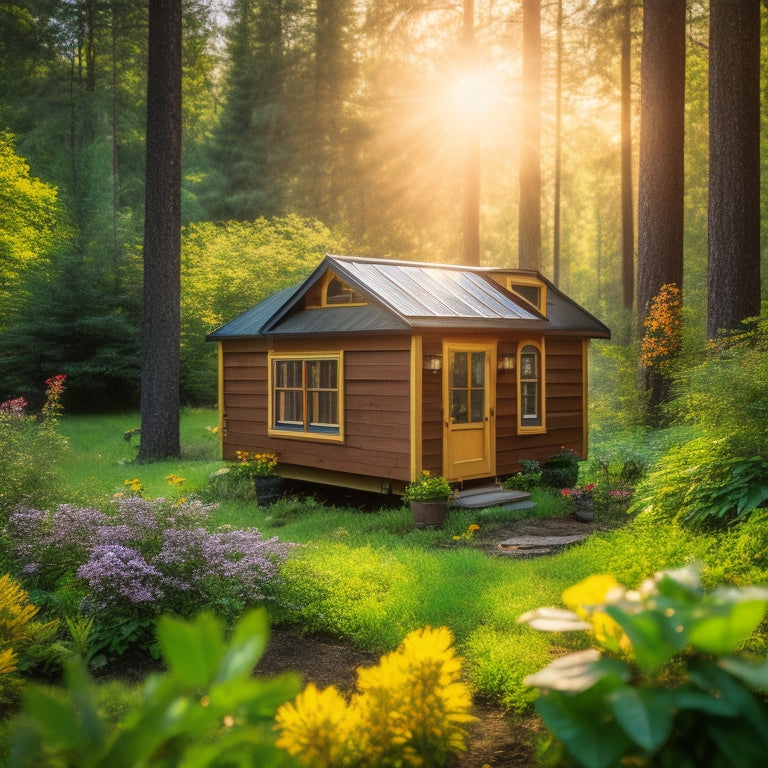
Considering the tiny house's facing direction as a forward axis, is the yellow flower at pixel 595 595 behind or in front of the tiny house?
in front

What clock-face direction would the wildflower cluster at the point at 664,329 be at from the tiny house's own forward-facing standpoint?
The wildflower cluster is roughly at 10 o'clock from the tiny house.

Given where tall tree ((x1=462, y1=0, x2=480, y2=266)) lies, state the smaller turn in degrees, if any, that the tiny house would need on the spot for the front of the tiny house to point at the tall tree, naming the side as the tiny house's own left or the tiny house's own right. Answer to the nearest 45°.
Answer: approximately 135° to the tiny house's own left

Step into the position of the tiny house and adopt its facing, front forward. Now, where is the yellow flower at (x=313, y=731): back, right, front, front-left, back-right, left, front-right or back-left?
front-right

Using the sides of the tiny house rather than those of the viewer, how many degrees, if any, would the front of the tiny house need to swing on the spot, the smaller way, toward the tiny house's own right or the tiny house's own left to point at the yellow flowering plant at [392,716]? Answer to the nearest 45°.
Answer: approximately 45° to the tiny house's own right

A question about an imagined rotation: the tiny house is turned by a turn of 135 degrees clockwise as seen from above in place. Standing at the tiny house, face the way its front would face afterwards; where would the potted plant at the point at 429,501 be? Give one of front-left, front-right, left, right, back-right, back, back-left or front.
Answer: left

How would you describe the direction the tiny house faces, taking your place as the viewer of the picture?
facing the viewer and to the right of the viewer

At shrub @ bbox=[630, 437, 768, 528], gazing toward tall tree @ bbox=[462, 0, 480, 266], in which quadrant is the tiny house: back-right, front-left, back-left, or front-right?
front-left

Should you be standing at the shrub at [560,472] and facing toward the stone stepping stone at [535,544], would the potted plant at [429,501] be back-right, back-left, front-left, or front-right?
front-right

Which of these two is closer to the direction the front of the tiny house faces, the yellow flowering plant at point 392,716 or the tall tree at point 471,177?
the yellow flowering plant

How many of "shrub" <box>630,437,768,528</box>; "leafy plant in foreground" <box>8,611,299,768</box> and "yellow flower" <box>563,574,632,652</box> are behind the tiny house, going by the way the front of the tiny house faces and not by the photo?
0

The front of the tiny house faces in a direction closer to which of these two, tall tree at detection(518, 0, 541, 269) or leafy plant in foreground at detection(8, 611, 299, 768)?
the leafy plant in foreground

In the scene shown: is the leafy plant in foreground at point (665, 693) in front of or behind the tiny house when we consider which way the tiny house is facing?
in front

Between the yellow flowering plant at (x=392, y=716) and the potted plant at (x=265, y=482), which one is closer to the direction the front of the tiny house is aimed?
the yellow flowering plant
